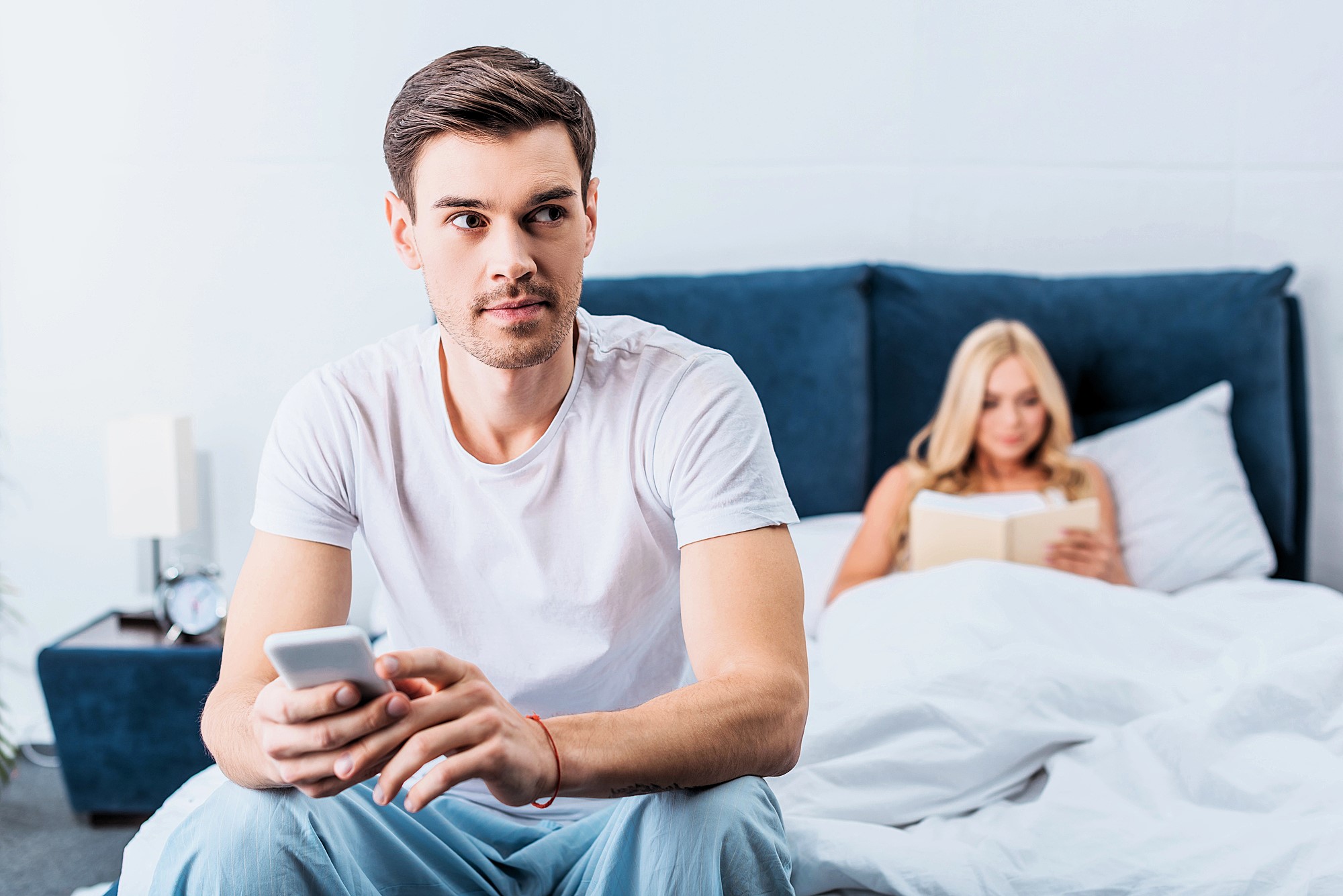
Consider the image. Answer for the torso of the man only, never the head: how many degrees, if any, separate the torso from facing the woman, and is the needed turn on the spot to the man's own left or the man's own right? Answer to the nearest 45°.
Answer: approximately 135° to the man's own left

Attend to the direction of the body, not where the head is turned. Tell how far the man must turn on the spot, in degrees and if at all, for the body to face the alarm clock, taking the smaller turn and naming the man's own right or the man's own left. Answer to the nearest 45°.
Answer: approximately 135° to the man's own right

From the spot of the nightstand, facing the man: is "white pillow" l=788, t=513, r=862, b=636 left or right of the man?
left

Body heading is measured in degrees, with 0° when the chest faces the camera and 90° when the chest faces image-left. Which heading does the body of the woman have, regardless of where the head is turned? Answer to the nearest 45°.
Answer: approximately 0°

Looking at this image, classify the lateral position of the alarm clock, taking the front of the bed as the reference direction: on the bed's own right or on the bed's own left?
on the bed's own right

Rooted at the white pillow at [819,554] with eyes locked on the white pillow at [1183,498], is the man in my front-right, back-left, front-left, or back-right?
back-right
